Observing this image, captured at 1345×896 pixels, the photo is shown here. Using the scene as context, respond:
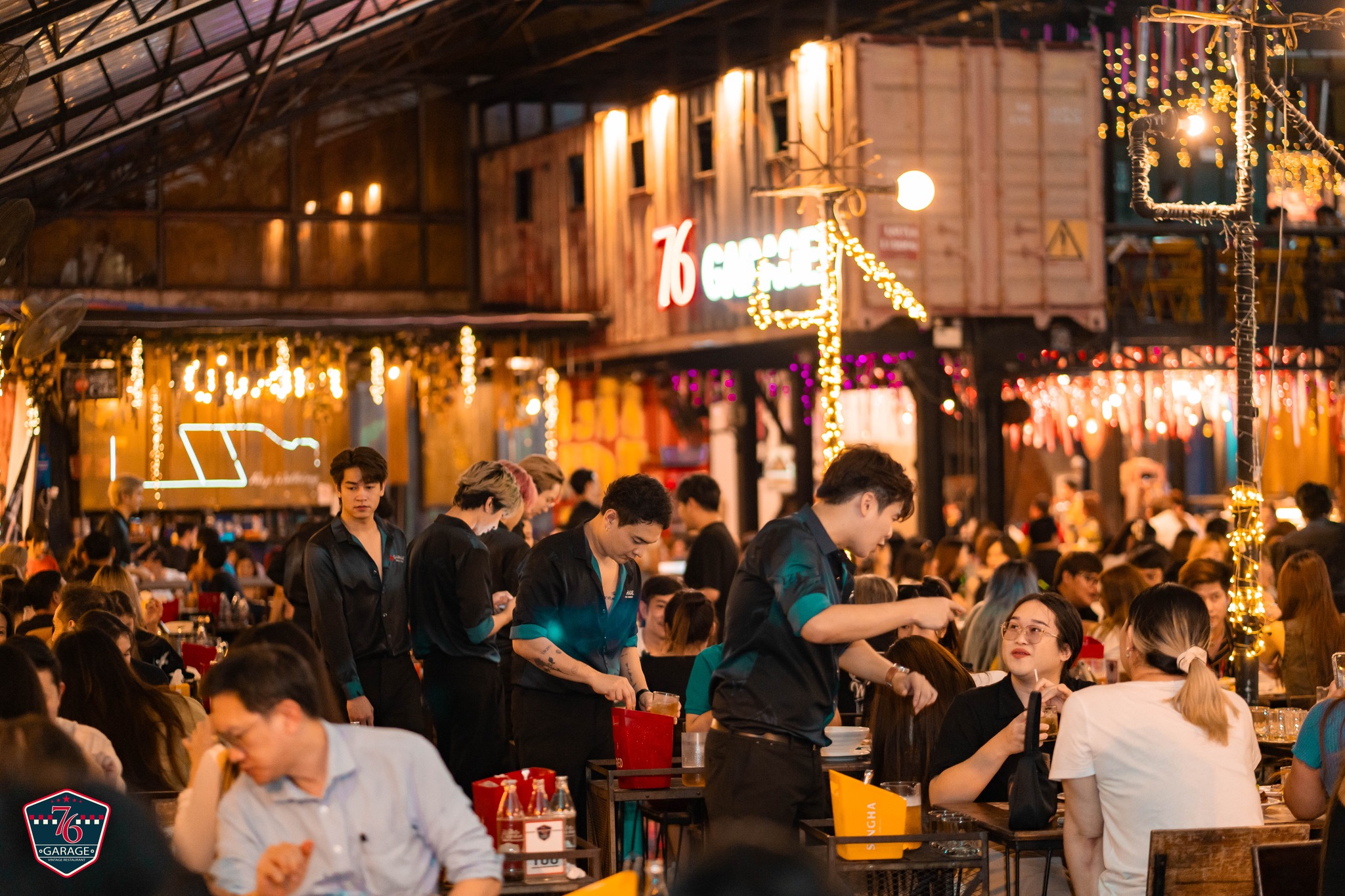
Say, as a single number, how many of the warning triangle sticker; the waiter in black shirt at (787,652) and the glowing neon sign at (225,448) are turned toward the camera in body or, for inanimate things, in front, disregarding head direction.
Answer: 2

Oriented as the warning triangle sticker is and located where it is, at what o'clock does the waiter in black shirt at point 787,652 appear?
The waiter in black shirt is roughly at 12 o'clock from the warning triangle sticker.

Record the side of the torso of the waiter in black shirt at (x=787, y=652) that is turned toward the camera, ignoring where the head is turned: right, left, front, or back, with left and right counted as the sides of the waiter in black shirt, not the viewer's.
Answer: right

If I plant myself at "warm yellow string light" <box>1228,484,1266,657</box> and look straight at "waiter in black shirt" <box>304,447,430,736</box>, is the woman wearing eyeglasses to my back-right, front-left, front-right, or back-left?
front-left

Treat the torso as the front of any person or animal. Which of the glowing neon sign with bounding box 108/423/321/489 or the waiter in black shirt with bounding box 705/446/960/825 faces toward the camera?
the glowing neon sign

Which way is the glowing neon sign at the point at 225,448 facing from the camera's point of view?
toward the camera

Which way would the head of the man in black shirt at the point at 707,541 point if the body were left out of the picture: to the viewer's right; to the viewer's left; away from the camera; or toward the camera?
to the viewer's left

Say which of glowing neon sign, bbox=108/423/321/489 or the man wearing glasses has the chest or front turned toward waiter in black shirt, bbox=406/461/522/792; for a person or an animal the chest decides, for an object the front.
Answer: the glowing neon sign

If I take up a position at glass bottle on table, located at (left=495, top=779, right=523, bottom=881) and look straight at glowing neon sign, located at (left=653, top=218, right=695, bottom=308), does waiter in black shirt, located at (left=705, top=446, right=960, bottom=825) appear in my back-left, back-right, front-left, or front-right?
front-right

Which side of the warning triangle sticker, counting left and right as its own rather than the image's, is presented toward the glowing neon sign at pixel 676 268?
right

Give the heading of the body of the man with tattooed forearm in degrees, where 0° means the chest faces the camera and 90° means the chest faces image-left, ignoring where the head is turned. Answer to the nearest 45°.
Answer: approximately 315°

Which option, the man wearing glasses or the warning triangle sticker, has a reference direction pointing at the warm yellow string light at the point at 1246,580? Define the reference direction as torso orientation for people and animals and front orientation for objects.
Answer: the warning triangle sticker

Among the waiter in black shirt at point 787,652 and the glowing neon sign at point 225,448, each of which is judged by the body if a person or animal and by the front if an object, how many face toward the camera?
1

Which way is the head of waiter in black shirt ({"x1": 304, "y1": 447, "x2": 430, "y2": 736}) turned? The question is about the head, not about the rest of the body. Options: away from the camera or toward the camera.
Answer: toward the camera

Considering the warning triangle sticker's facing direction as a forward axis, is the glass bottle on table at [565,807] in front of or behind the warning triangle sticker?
in front

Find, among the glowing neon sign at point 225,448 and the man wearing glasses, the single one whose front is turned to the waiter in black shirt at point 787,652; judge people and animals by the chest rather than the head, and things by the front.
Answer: the glowing neon sign

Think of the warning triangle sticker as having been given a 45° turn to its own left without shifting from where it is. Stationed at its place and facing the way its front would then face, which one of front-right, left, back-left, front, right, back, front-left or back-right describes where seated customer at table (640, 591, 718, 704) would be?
front-right

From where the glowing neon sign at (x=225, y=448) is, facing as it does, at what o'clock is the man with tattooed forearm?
The man with tattooed forearm is roughly at 12 o'clock from the glowing neon sign.

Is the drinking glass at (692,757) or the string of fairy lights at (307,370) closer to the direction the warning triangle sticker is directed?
the drinking glass
